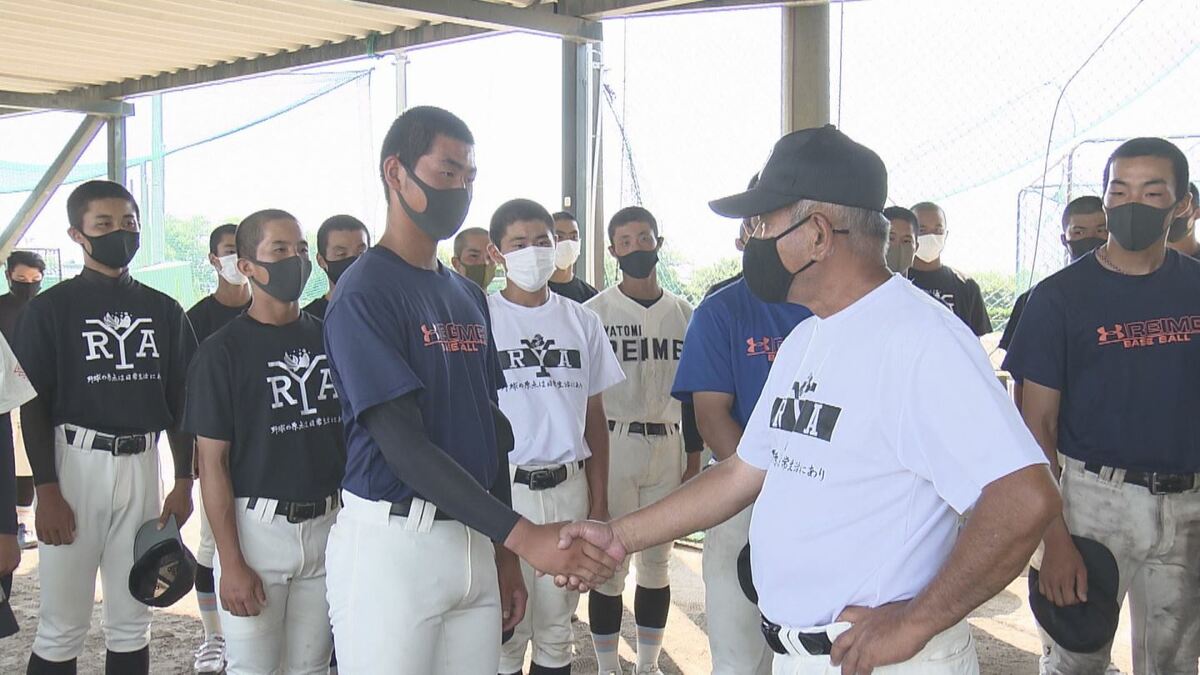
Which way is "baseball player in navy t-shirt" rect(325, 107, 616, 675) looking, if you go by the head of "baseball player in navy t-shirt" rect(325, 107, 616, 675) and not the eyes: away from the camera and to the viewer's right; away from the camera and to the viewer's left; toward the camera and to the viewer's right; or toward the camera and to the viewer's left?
toward the camera and to the viewer's right

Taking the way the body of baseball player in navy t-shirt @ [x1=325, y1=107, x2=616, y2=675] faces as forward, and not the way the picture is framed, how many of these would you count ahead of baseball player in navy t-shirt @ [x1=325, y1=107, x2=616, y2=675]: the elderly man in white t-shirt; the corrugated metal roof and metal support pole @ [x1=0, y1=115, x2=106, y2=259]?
1

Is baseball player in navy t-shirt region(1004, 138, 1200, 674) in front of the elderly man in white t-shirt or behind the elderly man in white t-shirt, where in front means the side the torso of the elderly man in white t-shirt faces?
behind

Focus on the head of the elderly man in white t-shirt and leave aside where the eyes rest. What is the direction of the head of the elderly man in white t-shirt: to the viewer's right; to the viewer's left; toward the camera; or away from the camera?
to the viewer's left

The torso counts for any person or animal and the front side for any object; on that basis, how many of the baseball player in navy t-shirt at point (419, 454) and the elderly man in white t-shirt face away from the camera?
0

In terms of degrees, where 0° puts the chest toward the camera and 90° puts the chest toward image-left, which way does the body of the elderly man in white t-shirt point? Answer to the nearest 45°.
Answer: approximately 45°

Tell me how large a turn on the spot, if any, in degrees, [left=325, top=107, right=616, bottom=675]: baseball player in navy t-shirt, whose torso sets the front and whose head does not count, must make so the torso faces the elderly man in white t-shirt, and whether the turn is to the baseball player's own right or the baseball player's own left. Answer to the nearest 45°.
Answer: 0° — they already face them

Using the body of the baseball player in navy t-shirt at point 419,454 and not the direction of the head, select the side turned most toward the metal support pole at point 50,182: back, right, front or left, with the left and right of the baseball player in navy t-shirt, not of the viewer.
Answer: back

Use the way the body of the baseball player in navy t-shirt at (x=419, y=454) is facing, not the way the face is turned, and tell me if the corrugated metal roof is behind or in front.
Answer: behind

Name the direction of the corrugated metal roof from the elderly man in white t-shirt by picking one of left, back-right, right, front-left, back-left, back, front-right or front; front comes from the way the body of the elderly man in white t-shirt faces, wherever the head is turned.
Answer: right
